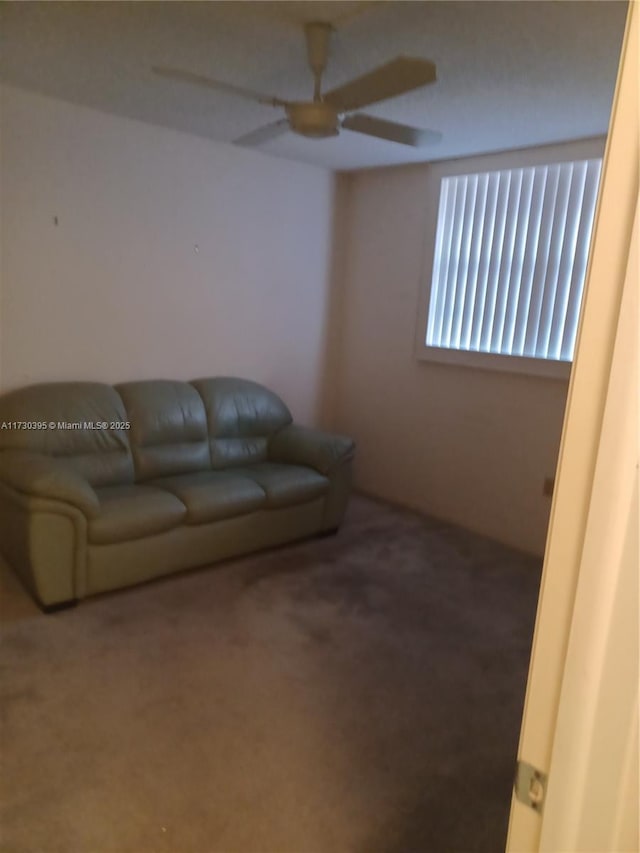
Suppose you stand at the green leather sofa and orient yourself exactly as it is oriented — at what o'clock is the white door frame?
The white door frame is roughly at 1 o'clock from the green leather sofa.

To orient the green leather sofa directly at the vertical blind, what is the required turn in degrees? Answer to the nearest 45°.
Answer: approximately 45° to its left

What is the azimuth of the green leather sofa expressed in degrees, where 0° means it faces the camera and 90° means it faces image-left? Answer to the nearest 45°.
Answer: approximately 315°

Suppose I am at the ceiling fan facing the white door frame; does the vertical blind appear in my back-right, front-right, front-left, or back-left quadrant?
back-left
